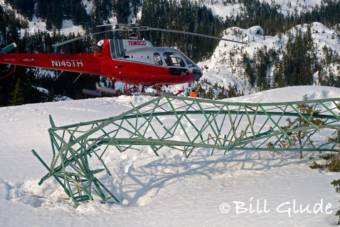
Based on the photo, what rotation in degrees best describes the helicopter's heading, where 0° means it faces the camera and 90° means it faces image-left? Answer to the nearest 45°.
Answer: approximately 270°
